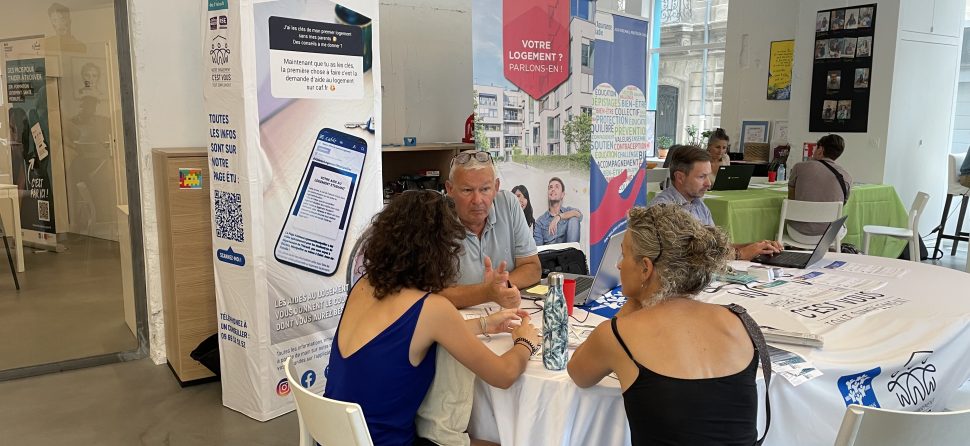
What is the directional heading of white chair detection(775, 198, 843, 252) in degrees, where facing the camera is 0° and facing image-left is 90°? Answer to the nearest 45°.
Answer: approximately 180°

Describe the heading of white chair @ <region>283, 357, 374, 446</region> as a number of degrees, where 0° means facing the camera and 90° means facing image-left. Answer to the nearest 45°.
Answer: approximately 225°

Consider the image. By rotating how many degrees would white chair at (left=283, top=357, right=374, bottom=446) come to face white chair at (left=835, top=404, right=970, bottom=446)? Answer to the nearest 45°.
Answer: approximately 45° to its right

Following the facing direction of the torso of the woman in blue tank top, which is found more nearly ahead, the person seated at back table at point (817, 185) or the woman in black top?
the person seated at back table

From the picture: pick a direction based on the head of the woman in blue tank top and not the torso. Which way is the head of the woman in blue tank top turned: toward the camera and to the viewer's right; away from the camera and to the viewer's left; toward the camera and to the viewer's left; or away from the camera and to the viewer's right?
away from the camera and to the viewer's right

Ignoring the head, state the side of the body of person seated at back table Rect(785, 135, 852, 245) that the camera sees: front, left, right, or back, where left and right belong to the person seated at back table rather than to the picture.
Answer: back

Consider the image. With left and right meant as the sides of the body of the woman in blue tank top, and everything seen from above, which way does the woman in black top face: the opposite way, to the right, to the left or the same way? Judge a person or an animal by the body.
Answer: to the left

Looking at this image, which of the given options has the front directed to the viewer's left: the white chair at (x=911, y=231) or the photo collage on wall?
the white chair

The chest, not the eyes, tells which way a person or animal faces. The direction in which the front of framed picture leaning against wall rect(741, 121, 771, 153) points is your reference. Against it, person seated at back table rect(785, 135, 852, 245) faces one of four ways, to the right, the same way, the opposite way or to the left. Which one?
the opposite way

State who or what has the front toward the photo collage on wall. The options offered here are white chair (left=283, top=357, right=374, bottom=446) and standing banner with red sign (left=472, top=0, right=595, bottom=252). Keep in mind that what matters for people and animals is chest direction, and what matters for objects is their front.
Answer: the white chair

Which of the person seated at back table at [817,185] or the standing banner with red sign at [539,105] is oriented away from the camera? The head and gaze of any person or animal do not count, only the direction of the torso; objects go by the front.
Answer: the person seated at back table

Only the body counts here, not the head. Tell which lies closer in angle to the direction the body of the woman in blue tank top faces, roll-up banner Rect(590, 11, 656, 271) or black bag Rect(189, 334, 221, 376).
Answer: the roll-up banner

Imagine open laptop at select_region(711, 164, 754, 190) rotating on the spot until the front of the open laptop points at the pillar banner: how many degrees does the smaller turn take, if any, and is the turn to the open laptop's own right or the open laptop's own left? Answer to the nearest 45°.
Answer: approximately 135° to the open laptop's own left
